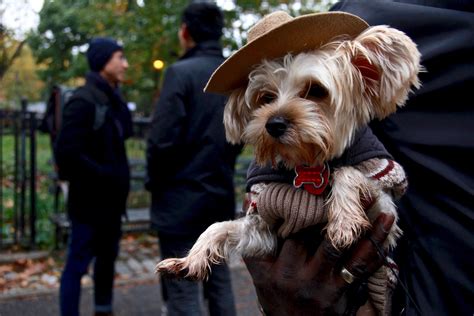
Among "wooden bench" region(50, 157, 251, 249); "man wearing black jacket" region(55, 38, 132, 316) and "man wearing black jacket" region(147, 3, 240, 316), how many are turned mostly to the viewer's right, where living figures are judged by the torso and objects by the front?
1

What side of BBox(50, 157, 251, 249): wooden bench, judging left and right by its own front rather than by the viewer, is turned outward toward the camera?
front

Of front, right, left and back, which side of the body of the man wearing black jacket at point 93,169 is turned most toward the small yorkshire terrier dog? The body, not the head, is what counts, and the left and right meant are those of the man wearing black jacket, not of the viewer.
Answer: right

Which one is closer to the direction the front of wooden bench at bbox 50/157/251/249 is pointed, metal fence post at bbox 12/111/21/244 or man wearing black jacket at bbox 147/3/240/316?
the man wearing black jacket

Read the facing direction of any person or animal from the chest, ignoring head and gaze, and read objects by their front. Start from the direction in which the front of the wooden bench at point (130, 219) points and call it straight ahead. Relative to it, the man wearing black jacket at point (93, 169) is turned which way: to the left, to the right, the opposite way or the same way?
to the left

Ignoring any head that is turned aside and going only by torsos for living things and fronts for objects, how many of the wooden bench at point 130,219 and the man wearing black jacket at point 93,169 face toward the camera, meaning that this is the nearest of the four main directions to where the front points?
1

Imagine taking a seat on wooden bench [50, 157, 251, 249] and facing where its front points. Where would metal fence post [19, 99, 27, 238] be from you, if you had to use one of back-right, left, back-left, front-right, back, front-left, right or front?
right

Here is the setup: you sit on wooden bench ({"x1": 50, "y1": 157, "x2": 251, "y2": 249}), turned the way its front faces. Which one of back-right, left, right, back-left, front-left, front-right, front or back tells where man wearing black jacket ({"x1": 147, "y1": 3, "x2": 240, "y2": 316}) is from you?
front

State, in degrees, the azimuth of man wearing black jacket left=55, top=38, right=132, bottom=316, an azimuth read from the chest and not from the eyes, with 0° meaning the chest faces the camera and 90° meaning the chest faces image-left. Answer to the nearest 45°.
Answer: approximately 270°

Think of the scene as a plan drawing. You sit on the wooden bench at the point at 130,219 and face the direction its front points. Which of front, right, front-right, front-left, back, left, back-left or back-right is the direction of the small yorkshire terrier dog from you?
front

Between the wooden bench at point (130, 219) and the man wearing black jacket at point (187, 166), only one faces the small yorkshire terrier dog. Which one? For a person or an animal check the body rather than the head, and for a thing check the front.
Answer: the wooden bench

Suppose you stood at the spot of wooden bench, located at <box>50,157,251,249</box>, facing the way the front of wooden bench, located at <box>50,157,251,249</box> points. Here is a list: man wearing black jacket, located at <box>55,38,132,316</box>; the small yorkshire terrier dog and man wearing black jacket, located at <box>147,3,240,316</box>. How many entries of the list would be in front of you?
3

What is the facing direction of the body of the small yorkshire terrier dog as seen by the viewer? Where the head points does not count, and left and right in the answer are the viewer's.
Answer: facing the viewer and to the left of the viewer

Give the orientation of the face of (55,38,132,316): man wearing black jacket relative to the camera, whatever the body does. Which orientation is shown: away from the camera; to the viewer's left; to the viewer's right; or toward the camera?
to the viewer's right

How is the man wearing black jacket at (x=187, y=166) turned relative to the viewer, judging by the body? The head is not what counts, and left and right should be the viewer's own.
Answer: facing away from the viewer and to the left of the viewer
